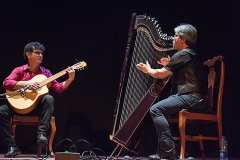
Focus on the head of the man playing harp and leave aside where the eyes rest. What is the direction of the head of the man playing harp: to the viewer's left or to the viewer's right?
to the viewer's left

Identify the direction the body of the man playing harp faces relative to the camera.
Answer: to the viewer's left
